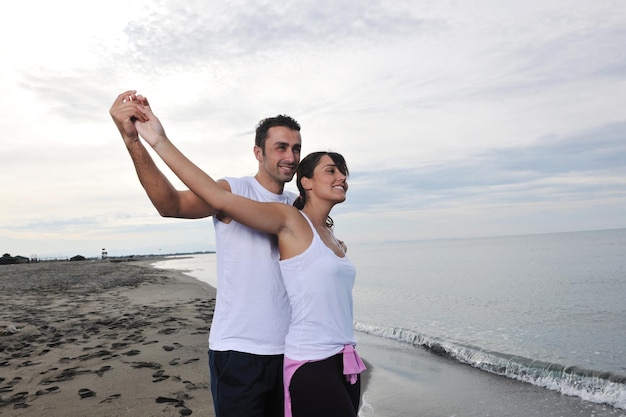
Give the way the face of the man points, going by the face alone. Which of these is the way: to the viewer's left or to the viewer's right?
to the viewer's right

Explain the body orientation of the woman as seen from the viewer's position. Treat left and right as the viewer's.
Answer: facing the viewer and to the right of the viewer

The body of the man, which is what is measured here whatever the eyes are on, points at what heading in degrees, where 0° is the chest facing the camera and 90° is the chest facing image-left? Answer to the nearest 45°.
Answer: approximately 315°

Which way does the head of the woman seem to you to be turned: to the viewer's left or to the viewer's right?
to the viewer's right

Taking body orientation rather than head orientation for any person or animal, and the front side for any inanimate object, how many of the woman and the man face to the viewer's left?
0
